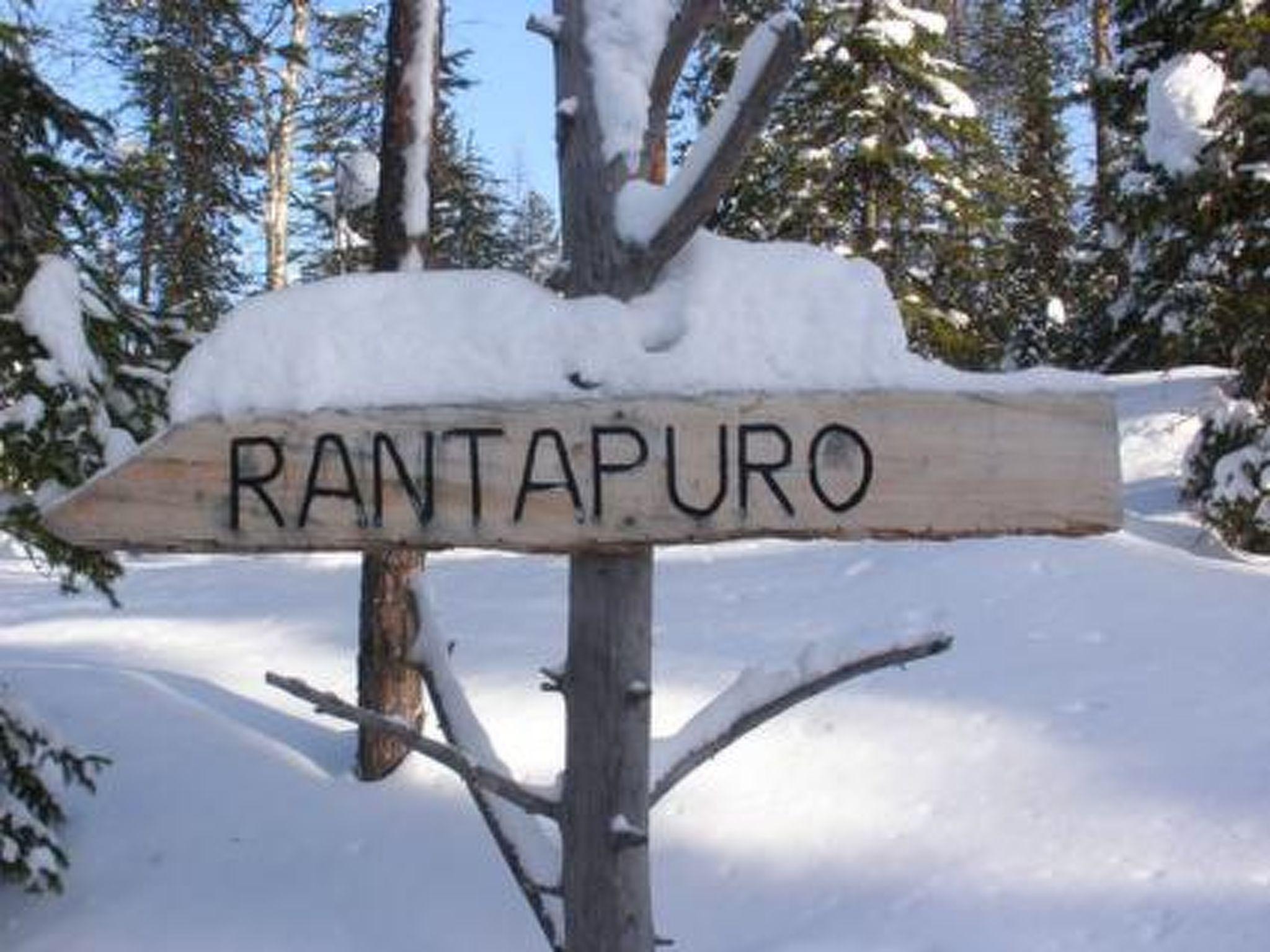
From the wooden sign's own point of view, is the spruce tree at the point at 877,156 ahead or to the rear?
to the rear

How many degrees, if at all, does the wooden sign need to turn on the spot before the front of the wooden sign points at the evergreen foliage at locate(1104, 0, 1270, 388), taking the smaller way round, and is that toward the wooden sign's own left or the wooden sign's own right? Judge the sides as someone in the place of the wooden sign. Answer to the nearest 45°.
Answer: approximately 135° to the wooden sign's own left

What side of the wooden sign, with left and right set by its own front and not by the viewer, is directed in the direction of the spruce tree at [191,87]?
back

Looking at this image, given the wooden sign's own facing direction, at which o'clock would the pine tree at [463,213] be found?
The pine tree is roughly at 6 o'clock from the wooden sign.

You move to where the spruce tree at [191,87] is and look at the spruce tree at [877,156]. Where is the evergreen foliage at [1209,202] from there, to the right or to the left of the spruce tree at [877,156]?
right

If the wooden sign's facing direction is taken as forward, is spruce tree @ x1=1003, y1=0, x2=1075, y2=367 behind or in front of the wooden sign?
behind

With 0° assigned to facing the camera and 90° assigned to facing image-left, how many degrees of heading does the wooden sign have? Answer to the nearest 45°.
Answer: approximately 0°
